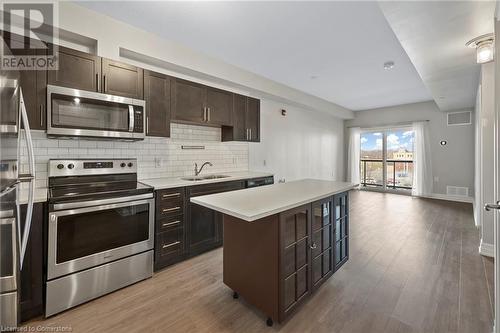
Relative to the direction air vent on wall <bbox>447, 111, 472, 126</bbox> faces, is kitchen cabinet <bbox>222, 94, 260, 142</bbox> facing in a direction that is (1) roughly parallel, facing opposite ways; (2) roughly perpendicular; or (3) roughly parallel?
roughly perpendicular

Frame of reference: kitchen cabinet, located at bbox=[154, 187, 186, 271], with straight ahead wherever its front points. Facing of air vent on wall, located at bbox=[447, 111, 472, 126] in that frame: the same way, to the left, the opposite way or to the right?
to the right

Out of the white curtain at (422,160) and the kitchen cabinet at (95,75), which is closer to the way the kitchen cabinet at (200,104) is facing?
the white curtain

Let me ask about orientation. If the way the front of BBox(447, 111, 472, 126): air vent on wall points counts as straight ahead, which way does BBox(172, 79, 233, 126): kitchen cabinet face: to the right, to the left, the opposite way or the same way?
to the left

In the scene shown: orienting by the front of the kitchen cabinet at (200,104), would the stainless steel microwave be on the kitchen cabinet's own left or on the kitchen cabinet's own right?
on the kitchen cabinet's own right

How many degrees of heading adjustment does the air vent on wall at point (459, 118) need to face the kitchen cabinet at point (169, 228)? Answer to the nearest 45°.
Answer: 0° — it already faces it

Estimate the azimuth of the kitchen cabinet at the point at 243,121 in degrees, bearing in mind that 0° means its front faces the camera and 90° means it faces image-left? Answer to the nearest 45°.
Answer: approximately 315°

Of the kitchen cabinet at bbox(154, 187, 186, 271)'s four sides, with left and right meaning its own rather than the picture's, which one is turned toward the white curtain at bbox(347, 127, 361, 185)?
left
